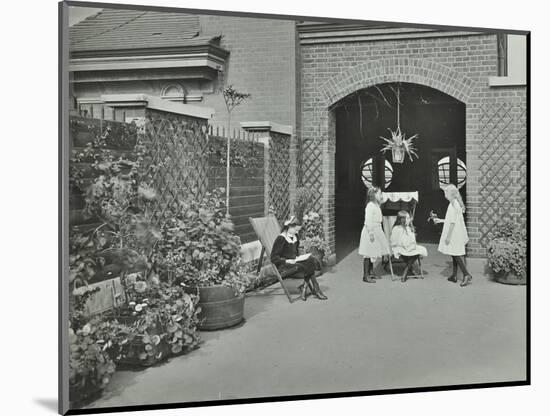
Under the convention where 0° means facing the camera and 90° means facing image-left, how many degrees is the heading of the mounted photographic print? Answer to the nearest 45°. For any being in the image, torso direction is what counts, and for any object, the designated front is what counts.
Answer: approximately 315°
